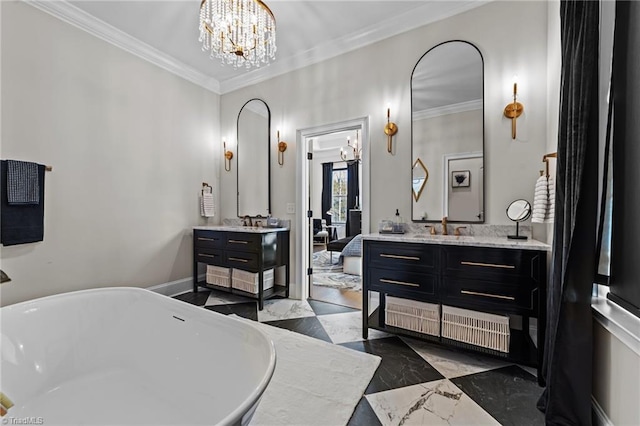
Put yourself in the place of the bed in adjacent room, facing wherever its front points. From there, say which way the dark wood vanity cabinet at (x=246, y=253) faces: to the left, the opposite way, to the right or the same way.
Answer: to the left

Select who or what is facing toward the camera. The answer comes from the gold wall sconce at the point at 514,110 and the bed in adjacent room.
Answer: the gold wall sconce

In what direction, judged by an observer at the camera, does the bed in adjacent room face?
facing to the left of the viewer

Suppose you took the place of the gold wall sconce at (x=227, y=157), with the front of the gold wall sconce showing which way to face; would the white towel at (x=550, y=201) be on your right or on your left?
on your left

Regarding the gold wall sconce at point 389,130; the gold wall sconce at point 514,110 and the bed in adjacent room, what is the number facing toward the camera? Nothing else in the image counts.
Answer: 2

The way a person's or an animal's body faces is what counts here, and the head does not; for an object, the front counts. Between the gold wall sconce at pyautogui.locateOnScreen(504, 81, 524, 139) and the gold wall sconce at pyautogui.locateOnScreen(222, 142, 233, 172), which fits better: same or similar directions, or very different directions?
same or similar directions

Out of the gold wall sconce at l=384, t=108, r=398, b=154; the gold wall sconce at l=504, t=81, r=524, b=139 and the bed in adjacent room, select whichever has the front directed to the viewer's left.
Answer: the bed in adjacent room

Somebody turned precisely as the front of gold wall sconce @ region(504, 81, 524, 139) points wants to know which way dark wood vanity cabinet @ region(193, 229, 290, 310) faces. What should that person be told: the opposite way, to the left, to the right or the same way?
the same way

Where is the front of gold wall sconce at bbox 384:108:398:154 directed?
toward the camera

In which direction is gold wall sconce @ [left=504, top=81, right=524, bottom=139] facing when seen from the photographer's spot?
facing the viewer

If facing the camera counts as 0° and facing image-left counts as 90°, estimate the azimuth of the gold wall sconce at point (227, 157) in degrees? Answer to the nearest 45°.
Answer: approximately 45°

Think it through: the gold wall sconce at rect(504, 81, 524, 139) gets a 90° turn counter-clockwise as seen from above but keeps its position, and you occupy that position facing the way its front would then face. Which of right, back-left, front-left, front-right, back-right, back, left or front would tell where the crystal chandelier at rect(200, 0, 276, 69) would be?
back-right

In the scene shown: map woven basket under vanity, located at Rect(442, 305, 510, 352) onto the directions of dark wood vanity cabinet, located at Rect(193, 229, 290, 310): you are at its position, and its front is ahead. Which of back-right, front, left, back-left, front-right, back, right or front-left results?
left

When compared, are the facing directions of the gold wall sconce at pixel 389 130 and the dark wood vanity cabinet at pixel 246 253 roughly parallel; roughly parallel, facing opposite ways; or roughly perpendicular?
roughly parallel

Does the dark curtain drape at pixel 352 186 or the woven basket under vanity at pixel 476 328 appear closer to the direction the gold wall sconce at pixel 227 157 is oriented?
the woven basket under vanity

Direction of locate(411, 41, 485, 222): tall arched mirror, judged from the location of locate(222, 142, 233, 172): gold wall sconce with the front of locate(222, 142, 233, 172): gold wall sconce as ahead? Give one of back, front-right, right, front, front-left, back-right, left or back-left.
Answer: left

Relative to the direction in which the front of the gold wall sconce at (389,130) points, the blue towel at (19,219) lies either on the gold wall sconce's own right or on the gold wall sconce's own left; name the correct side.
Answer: on the gold wall sconce's own right

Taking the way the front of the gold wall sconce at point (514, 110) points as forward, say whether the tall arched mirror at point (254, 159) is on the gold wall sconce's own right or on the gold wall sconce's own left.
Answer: on the gold wall sconce's own right
